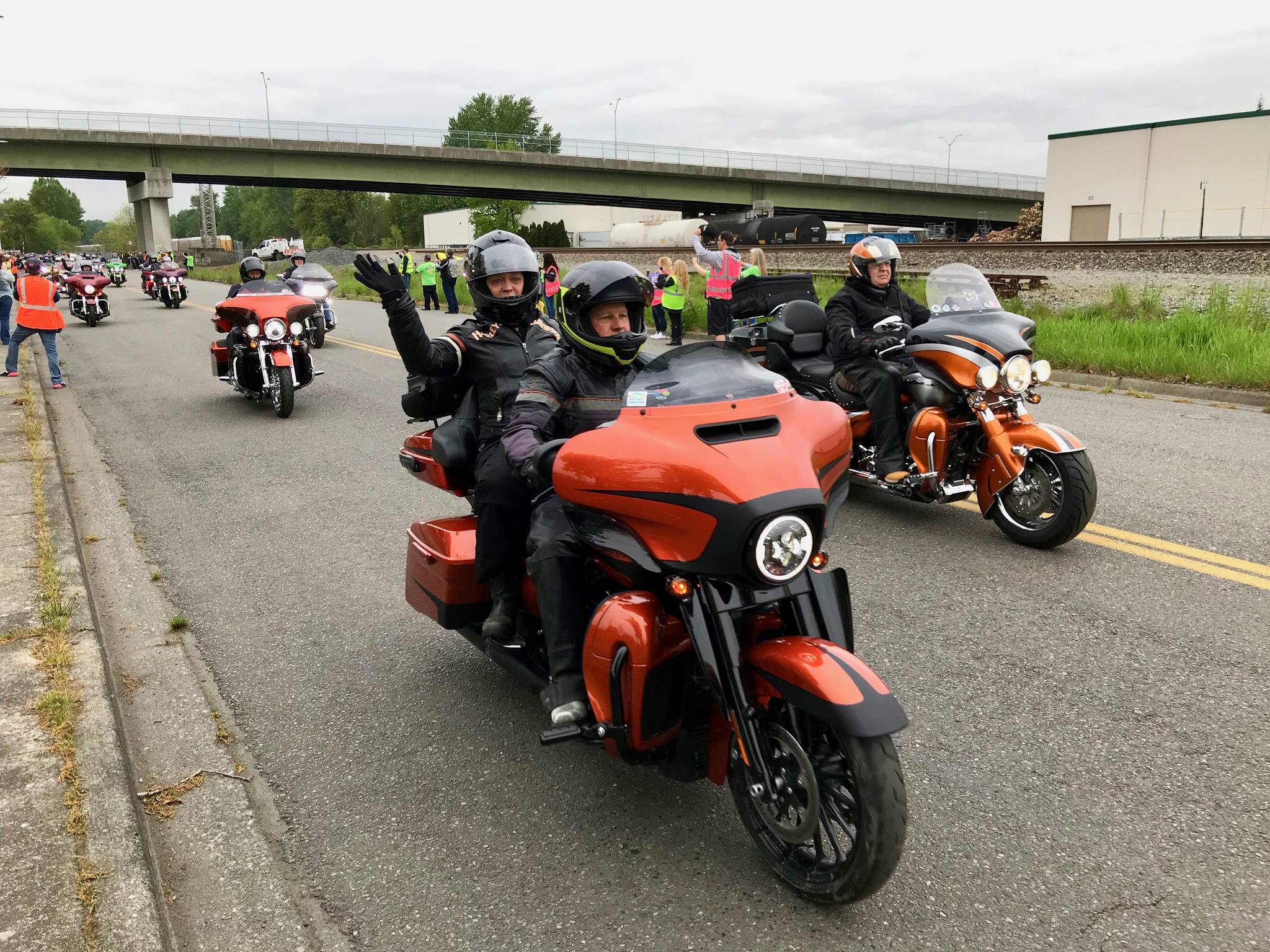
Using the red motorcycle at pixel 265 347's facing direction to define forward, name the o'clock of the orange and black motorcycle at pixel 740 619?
The orange and black motorcycle is roughly at 12 o'clock from the red motorcycle.

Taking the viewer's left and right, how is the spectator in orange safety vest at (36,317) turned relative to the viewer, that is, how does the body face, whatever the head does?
facing away from the viewer

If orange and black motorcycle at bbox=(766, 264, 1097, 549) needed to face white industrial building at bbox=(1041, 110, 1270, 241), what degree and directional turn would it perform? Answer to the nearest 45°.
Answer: approximately 135° to its left

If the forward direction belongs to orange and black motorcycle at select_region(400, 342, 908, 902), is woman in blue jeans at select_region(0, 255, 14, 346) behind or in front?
behind

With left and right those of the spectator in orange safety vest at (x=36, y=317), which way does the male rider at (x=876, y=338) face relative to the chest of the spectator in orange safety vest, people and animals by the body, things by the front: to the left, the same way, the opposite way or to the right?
the opposite way

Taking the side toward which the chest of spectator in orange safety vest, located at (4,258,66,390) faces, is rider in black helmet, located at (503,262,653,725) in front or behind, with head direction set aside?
behind

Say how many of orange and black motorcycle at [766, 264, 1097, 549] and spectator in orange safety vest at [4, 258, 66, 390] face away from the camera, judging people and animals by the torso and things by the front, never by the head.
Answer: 1

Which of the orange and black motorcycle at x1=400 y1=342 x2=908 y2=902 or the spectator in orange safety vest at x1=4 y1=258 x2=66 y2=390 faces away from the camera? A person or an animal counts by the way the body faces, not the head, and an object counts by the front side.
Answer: the spectator in orange safety vest

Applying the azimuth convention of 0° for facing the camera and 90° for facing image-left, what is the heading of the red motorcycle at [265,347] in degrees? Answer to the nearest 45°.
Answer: approximately 0°

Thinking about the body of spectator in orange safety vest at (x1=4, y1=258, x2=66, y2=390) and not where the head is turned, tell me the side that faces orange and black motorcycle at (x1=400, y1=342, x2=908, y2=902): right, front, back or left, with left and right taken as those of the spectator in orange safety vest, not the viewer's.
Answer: back
